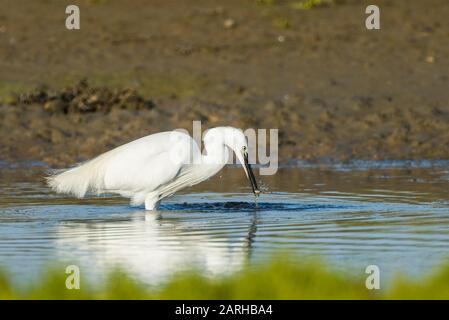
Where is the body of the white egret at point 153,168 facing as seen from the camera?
to the viewer's right
